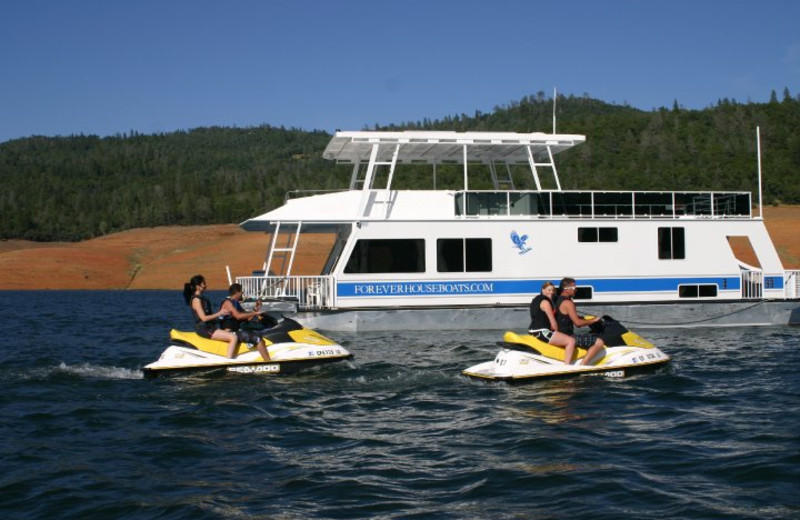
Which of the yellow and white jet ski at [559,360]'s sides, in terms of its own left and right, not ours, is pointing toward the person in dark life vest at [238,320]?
back

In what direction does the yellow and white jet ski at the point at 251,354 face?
to the viewer's right

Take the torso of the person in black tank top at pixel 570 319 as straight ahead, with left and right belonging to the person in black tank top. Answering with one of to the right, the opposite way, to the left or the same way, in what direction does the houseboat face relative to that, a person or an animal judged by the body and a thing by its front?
the opposite way

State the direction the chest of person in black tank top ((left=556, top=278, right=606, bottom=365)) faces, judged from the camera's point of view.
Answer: to the viewer's right

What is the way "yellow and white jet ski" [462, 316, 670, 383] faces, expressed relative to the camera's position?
facing to the right of the viewer

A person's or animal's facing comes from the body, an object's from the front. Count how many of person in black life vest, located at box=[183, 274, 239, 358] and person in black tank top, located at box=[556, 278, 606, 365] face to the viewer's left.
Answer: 0

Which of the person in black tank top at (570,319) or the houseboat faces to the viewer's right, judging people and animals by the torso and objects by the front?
the person in black tank top

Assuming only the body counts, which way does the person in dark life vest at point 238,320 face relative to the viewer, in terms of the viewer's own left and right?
facing to the right of the viewer

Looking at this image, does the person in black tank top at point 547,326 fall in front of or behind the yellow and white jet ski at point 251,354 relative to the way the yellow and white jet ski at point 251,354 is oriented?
in front

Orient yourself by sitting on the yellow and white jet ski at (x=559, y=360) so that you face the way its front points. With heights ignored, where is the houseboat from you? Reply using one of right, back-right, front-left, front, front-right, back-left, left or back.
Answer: left

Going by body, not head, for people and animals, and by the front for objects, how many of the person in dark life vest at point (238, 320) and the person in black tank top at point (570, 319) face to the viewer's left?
0

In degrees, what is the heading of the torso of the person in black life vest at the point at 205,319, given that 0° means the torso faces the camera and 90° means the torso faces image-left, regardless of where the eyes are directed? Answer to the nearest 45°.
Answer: approximately 270°

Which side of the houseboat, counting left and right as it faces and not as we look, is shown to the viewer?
left

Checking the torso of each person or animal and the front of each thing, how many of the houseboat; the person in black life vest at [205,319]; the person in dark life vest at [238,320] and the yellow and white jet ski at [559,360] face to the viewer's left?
1

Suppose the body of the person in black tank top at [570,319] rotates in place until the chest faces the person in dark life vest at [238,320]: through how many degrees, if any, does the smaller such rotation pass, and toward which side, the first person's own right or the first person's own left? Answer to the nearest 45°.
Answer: approximately 180°

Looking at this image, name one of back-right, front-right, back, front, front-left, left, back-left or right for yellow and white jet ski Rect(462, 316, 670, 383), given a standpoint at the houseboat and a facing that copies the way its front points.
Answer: left

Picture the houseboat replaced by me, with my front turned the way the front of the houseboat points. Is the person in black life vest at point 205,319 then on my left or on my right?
on my left

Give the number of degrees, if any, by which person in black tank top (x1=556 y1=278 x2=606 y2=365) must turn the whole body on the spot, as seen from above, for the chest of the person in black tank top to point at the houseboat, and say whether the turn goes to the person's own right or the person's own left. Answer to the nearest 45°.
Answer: approximately 90° to the person's own left

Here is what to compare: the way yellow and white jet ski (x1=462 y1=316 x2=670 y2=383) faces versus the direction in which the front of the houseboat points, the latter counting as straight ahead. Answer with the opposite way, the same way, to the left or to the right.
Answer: the opposite way
